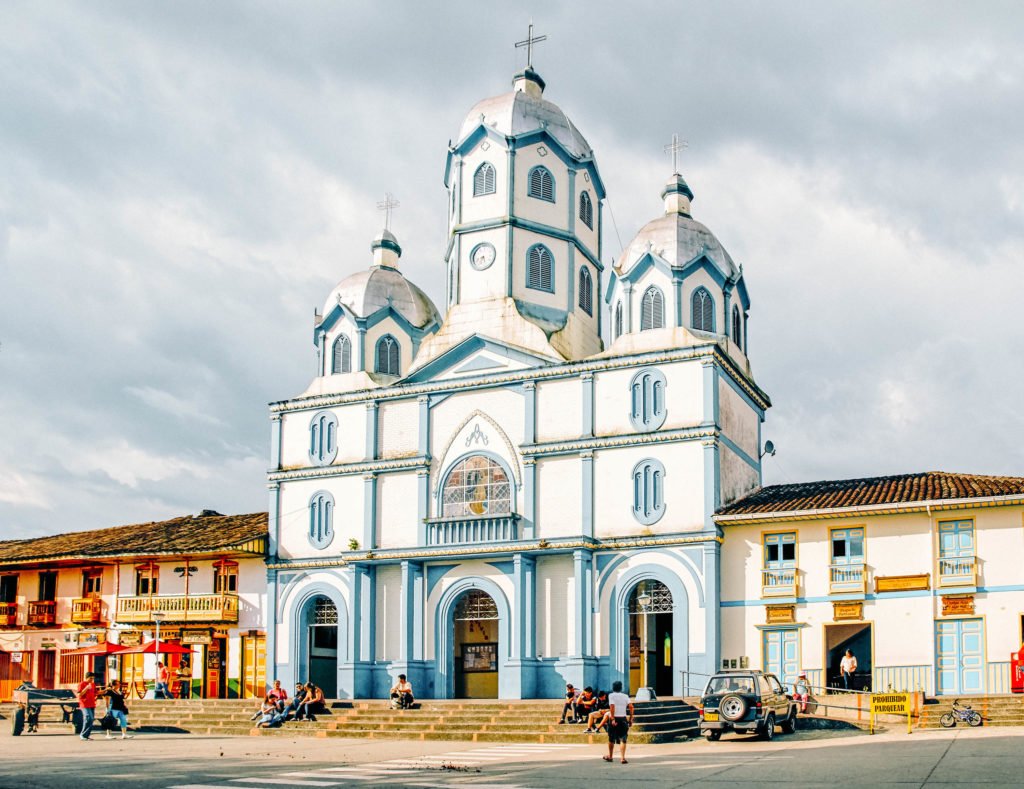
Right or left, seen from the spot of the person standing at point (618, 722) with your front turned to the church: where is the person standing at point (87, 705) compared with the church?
left

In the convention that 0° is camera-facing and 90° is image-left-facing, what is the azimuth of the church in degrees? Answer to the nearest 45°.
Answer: approximately 45°

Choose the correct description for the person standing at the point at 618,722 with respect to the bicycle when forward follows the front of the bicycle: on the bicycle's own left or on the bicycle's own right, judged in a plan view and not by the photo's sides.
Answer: on the bicycle's own left

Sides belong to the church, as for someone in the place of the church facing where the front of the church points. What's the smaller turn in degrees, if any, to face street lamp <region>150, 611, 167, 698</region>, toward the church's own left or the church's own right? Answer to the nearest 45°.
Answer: approximately 45° to the church's own right

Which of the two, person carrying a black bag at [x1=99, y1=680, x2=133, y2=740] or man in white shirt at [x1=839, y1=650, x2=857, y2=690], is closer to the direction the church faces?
the person carrying a black bag

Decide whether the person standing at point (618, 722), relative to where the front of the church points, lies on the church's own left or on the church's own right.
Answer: on the church's own left

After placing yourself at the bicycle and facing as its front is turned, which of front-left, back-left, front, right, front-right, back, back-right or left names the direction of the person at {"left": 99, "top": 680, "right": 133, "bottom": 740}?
front

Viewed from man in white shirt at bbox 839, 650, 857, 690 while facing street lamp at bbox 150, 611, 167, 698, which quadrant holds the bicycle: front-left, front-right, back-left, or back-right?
back-left

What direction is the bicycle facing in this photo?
to the viewer's left

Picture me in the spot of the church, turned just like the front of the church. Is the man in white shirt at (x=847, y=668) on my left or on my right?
on my left
